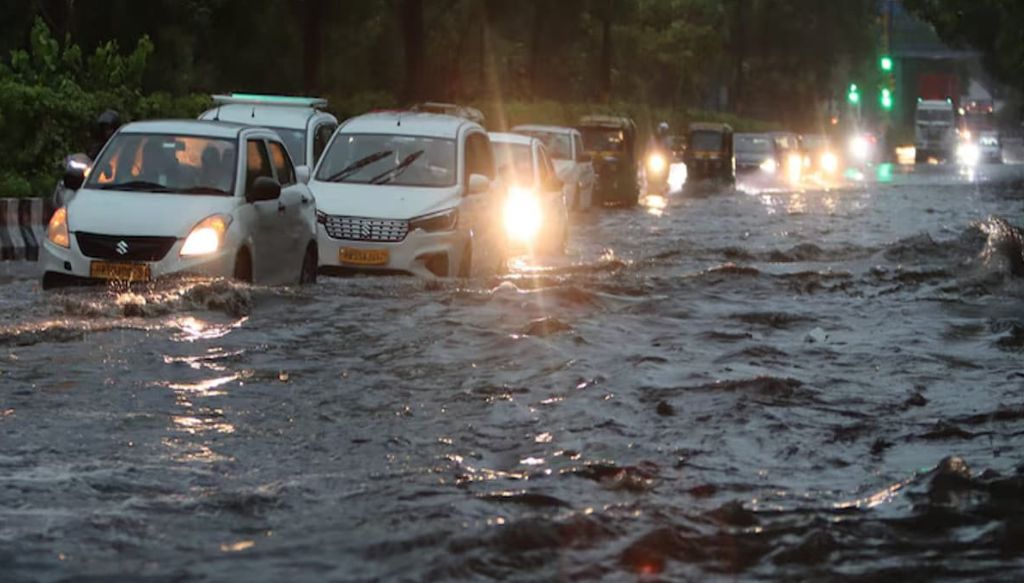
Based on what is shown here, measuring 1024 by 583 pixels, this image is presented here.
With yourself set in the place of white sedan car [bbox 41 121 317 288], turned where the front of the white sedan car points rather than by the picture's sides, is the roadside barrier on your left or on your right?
on your right

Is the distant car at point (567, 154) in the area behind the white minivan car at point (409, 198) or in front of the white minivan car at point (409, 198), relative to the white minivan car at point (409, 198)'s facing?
behind

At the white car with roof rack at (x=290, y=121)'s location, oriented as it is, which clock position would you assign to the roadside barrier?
The roadside barrier is roughly at 2 o'clock from the white car with roof rack.

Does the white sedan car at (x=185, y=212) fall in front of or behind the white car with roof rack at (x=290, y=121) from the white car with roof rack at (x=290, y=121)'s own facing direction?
in front

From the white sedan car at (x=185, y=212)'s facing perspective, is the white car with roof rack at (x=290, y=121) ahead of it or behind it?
behind

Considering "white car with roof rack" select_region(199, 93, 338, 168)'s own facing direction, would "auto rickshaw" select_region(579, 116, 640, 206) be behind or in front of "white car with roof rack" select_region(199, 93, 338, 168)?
behind

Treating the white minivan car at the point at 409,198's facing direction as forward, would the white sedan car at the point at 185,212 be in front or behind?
in front

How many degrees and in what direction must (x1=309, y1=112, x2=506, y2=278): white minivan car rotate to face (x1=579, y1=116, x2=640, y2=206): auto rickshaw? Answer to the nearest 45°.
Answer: approximately 135° to its right

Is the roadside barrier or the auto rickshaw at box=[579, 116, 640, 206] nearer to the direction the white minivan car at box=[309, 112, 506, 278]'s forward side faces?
the roadside barrier

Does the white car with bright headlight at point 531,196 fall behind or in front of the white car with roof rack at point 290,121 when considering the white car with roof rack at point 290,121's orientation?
behind
